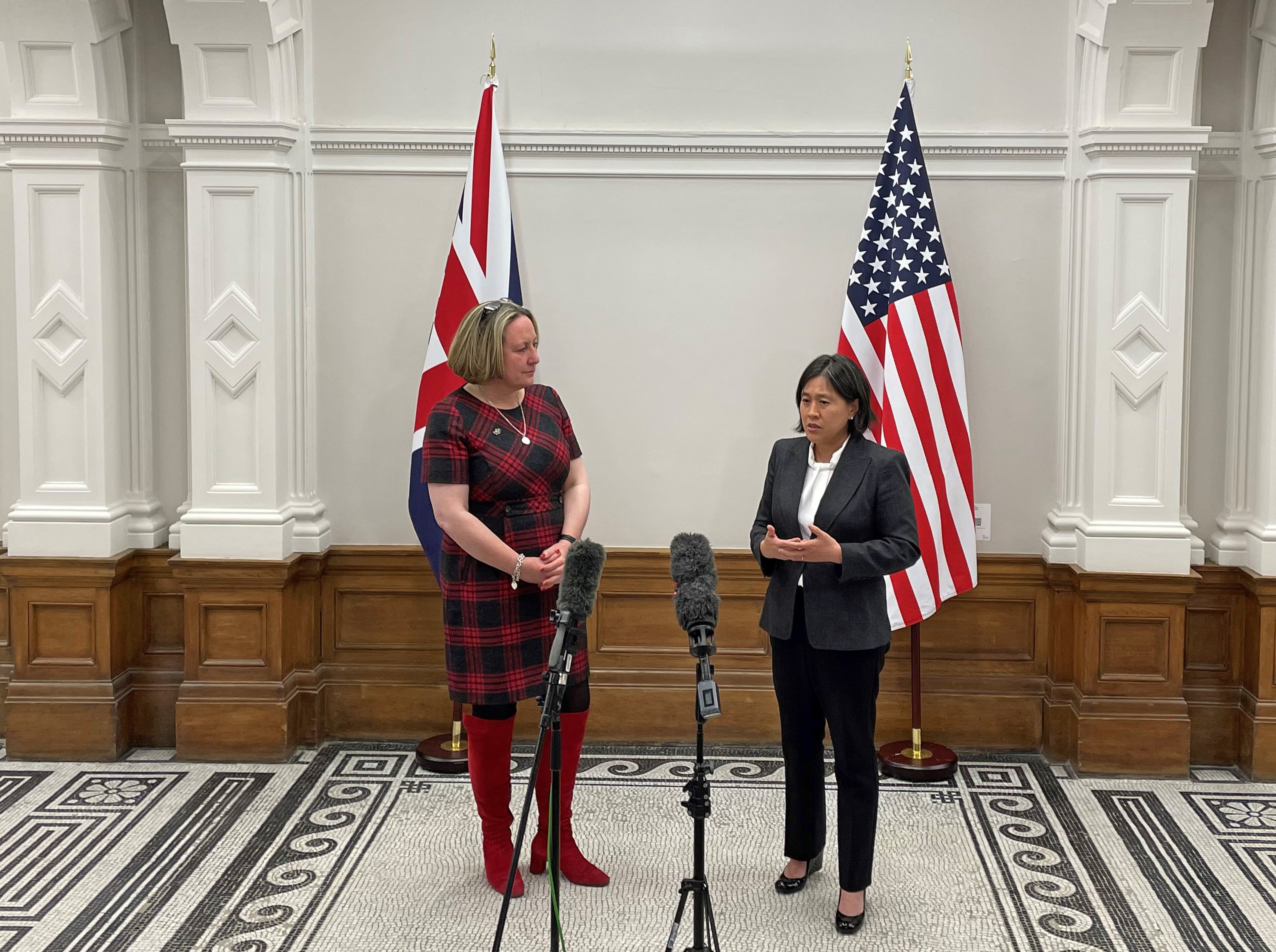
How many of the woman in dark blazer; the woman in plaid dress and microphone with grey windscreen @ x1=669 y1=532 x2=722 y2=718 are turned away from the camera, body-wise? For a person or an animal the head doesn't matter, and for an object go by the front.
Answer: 1

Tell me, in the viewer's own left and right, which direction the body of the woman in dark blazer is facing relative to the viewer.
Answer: facing the viewer and to the left of the viewer

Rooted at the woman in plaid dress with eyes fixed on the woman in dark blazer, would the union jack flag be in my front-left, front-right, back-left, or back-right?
back-left

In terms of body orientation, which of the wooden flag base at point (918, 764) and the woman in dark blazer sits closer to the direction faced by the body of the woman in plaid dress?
the woman in dark blazer

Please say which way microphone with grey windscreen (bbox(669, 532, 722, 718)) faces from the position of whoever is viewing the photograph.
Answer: facing away from the viewer

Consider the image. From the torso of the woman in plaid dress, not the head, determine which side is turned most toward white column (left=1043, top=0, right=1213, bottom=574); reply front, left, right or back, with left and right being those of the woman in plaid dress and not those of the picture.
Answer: left

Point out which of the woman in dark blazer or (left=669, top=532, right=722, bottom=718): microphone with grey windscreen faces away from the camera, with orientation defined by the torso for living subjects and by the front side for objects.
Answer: the microphone with grey windscreen

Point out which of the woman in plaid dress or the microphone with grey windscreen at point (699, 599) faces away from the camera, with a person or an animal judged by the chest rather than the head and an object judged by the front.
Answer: the microphone with grey windscreen

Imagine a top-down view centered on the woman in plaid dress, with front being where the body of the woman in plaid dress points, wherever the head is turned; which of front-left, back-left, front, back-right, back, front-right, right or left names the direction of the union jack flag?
back-left

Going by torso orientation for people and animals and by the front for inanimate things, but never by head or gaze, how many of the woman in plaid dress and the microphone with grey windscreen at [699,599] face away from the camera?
1

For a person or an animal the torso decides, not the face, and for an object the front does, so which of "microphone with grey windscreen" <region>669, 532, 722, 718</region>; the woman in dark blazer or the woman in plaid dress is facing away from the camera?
the microphone with grey windscreen

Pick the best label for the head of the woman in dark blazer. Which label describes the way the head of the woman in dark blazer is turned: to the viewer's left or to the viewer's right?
to the viewer's left
